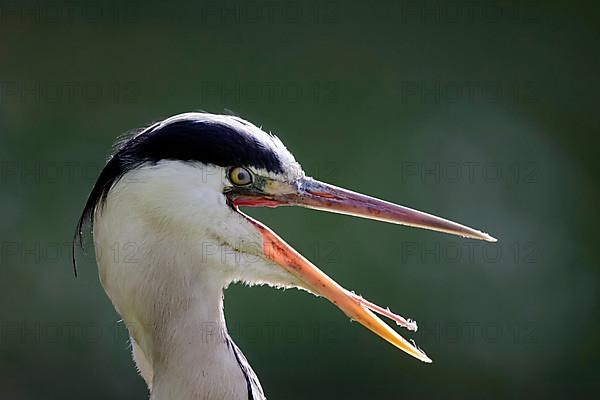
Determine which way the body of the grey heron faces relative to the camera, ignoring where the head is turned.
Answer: to the viewer's right
